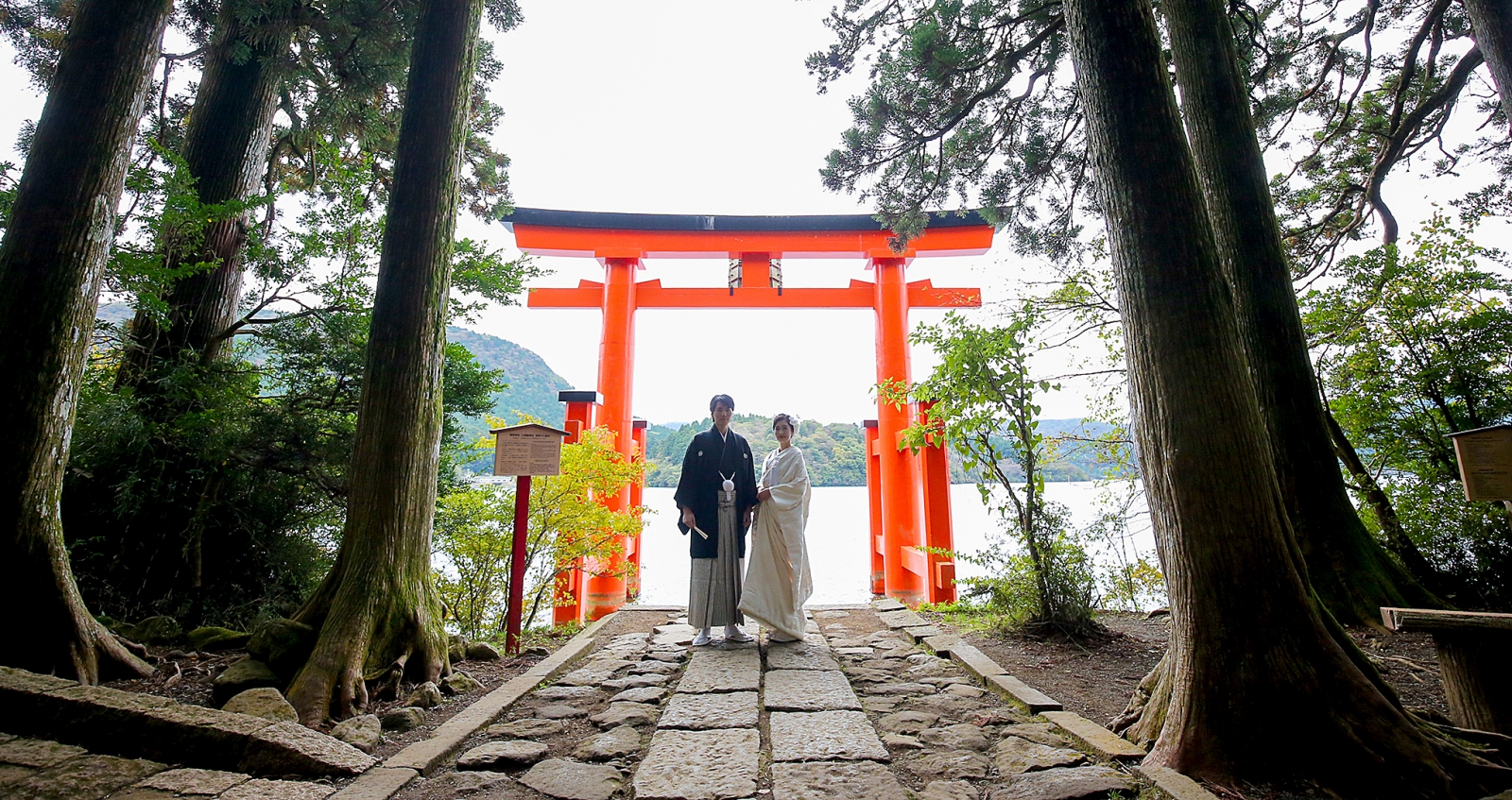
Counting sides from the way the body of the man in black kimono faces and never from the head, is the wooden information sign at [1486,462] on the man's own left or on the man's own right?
on the man's own left

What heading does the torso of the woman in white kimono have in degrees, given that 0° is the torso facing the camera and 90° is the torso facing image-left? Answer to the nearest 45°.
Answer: approximately 45°

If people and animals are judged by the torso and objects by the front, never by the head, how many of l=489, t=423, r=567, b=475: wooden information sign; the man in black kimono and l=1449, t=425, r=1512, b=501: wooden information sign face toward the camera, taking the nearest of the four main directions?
3

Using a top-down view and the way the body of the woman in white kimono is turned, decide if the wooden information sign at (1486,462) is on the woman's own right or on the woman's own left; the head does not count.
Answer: on the woman's own left

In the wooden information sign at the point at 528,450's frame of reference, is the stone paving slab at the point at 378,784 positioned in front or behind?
in front

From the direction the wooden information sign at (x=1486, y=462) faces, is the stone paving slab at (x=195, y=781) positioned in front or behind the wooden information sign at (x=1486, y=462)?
in front

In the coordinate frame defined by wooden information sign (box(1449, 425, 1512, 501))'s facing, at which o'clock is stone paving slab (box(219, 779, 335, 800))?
The stone paving slab is roughly at 1 o'clock from the wooden information sign.

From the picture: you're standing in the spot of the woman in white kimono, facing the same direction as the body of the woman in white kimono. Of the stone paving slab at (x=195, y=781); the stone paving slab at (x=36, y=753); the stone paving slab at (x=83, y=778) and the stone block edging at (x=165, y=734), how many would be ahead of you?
4
